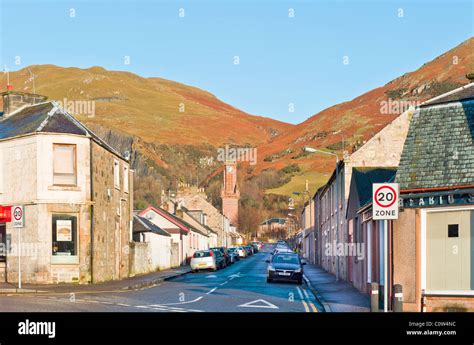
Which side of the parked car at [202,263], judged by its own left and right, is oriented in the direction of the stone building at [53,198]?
back

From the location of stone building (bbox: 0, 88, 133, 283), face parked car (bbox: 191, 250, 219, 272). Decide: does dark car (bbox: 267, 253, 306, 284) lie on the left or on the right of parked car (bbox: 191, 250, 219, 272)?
right

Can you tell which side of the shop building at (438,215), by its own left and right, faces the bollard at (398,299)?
front

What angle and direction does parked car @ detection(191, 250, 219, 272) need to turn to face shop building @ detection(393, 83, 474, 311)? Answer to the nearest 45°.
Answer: approximately 180°

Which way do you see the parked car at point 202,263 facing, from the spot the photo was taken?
facing away from the viewer

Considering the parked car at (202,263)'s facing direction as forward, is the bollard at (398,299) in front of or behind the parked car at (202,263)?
behind

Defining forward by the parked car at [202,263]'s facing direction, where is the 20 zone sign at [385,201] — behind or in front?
behind

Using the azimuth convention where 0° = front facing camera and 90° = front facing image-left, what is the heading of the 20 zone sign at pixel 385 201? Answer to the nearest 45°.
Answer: approximately 0°

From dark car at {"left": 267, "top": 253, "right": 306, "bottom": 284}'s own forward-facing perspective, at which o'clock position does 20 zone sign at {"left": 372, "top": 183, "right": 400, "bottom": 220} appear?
The 20 zone sign is roughly at 12 o'clock from the dark car.
